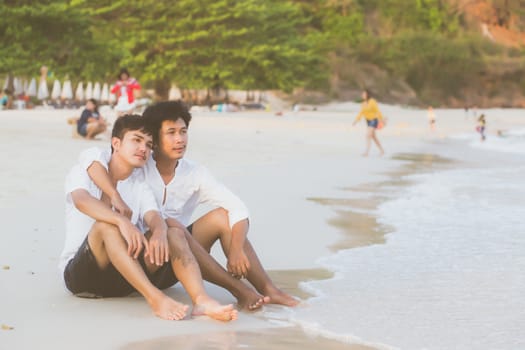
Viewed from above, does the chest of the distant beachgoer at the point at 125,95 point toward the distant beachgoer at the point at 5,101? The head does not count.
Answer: no

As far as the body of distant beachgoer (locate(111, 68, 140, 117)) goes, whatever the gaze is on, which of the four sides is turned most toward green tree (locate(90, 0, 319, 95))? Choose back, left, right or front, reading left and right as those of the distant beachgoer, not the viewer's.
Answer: back

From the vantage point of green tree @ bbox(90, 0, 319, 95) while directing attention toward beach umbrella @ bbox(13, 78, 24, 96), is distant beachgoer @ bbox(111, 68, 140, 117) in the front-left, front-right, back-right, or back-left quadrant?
front-left

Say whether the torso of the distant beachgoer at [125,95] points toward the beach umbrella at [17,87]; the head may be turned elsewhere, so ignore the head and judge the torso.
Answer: no

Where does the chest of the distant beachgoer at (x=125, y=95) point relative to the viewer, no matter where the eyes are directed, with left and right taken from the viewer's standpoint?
facing the viewer

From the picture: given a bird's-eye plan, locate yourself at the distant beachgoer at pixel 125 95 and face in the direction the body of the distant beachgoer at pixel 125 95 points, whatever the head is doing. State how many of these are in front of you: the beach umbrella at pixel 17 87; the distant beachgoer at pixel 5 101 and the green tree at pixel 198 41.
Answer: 0
